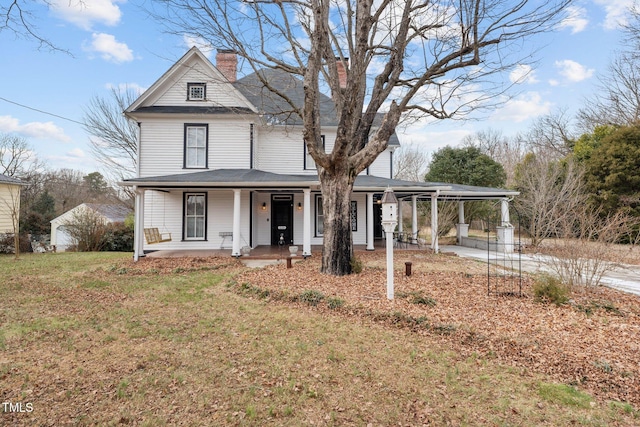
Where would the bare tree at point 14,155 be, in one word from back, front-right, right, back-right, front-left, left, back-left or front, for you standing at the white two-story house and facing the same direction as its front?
back-right

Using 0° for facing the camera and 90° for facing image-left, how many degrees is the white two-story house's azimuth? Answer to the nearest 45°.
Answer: approximately 0°

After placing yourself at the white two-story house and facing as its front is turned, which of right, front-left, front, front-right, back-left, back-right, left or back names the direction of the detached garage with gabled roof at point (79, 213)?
back-right

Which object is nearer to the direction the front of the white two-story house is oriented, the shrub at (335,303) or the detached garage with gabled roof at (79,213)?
the shrub

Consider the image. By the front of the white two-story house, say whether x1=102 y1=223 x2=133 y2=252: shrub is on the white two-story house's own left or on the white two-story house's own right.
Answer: on the white two-story house's own right

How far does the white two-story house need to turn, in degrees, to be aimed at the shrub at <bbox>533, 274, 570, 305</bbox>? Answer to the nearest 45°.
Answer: approximately 45° to its left

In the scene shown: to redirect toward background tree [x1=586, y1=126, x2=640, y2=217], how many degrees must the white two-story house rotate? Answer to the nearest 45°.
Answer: approximately 90° to its left

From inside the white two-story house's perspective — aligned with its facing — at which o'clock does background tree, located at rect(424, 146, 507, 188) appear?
The background tree is roughly at 8 o'clock from the white two-story house.

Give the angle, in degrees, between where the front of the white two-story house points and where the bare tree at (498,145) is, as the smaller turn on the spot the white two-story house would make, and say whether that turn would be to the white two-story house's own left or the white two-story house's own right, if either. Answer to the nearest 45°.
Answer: approximately 135° to the white two-story house's own left

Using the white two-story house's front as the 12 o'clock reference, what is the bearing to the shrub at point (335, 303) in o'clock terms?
The shrub is roughly at 11 o'clock from the white two-story house.
